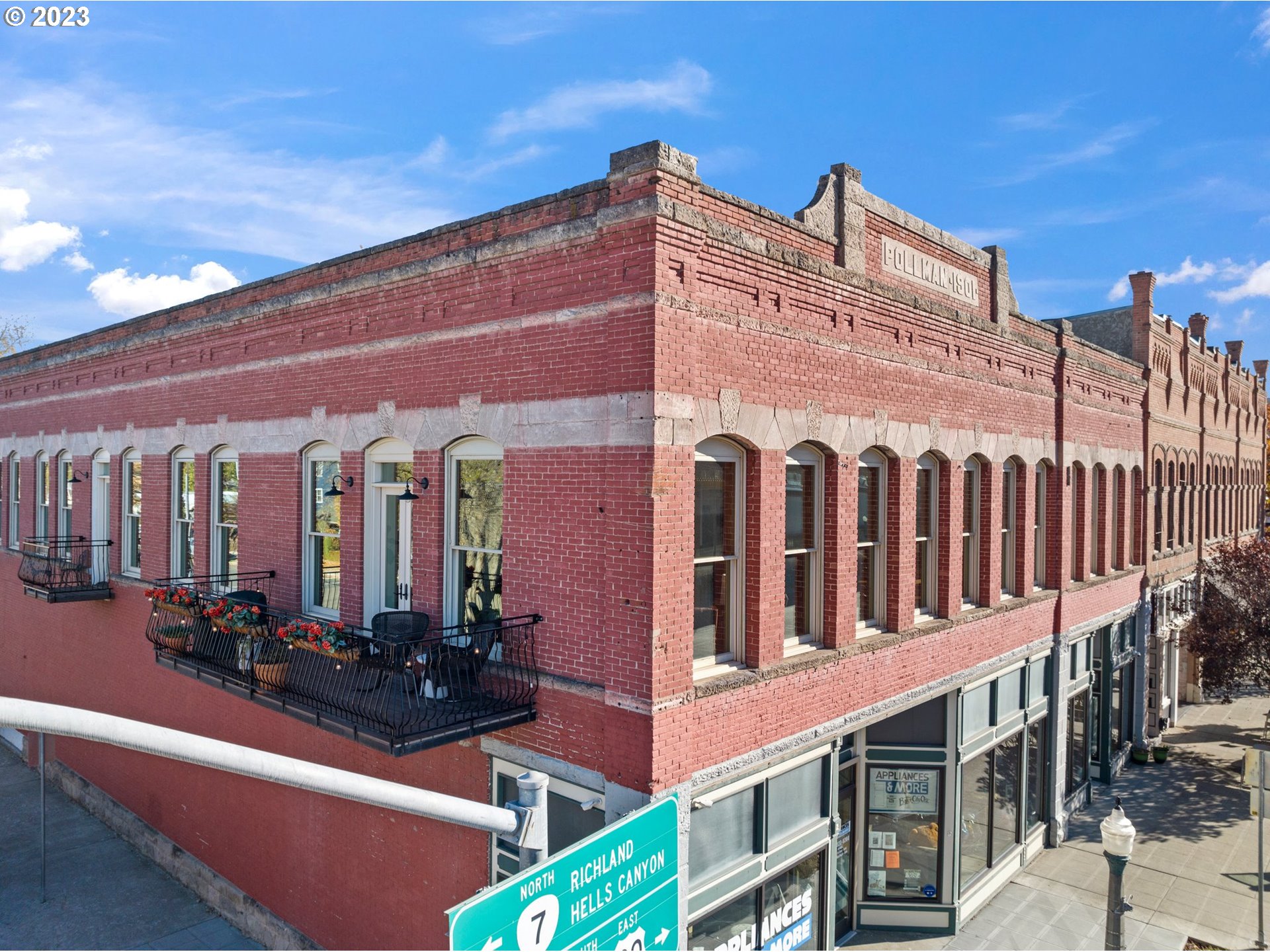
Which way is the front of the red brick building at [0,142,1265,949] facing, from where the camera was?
facing the viewer and to the right of the viewer

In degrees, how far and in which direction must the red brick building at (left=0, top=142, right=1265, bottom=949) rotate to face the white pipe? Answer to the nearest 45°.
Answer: approximately 45° to its right

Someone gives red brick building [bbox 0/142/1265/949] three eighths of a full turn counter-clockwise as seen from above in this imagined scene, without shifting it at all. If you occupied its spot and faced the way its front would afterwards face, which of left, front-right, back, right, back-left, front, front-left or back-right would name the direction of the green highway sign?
back
